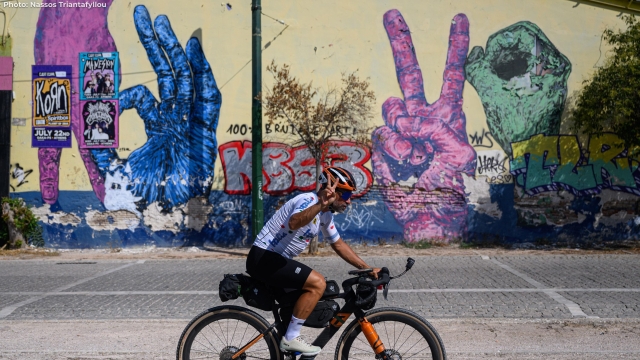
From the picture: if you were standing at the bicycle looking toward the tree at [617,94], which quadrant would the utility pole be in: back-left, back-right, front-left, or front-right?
front-left

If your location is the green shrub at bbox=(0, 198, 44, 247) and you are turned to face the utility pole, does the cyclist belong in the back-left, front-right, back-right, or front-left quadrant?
front-right

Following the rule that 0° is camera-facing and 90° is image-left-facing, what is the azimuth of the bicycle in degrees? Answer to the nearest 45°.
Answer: approximately 270°

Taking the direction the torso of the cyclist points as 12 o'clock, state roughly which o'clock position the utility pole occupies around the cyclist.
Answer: The utility pole is roughly at 9 o'clock from the cyclist.

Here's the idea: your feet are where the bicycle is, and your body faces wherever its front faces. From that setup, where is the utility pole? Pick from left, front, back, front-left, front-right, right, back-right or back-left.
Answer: left

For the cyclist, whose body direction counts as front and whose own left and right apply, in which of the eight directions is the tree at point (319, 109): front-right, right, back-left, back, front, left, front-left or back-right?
left

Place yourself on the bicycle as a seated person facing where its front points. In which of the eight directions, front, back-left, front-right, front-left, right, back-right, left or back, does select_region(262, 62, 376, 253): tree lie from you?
left

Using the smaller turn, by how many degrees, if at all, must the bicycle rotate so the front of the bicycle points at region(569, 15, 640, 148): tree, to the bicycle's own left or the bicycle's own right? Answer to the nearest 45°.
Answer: approximately 45° to the bicycle's own left

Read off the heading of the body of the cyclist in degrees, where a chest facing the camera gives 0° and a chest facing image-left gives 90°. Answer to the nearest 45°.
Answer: approximately 270°

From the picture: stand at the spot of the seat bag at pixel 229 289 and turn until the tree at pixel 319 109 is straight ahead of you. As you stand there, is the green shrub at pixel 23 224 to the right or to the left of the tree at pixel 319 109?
left

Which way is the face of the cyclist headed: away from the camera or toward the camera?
toward the camera
